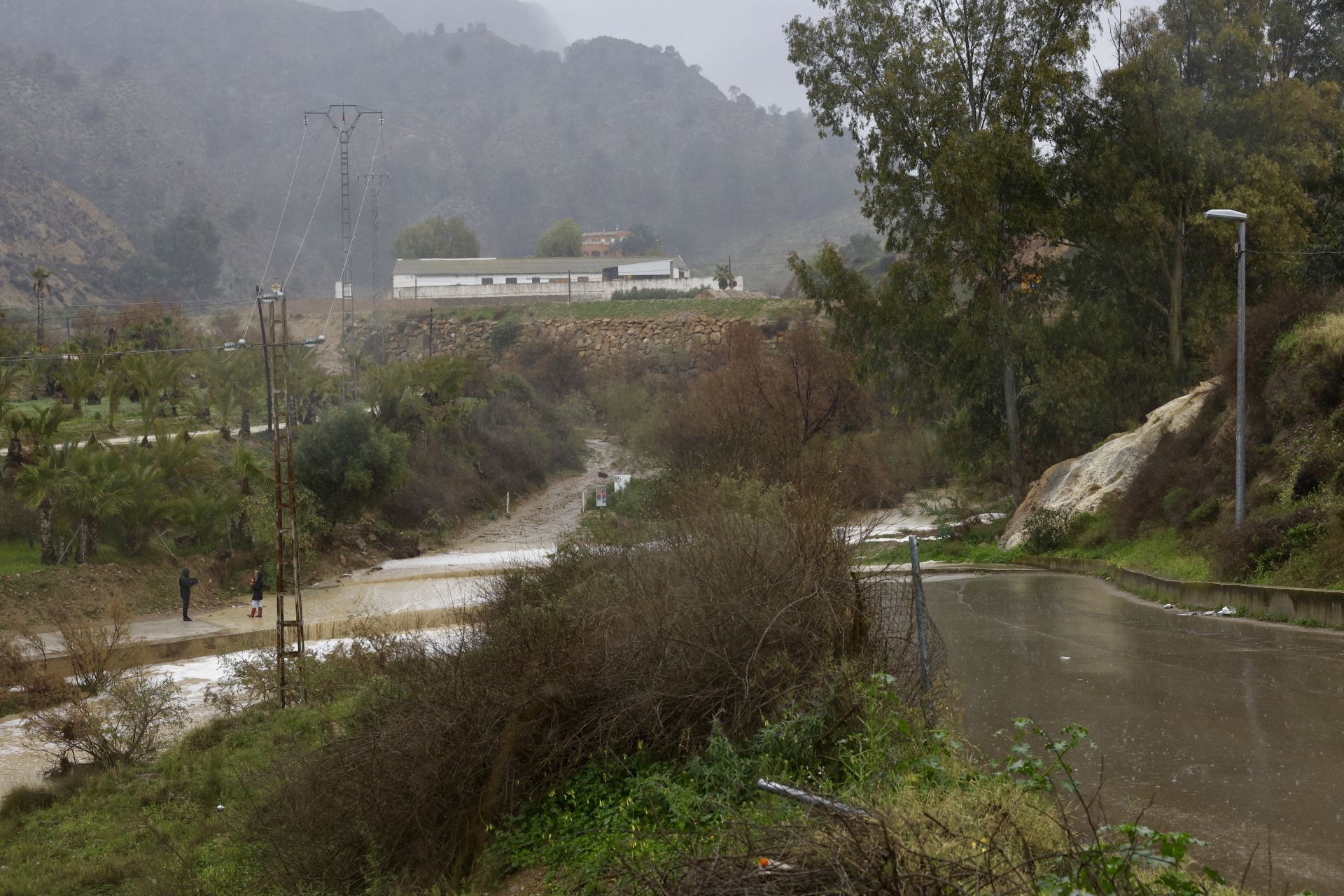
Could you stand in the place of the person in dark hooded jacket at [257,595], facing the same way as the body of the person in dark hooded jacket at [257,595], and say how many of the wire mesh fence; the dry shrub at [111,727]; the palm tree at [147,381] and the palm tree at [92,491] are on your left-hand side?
2

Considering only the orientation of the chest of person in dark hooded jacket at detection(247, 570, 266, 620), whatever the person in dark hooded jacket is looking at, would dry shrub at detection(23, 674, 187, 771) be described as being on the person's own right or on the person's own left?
on the person's own left

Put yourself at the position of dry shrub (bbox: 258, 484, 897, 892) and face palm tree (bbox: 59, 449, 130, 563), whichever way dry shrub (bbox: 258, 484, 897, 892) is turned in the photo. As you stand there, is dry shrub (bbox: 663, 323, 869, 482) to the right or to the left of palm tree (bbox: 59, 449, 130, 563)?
right
